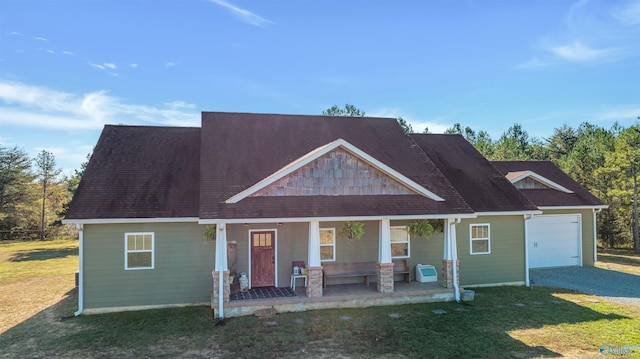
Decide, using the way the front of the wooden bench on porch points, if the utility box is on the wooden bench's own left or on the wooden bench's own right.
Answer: on the wooden bench's own left

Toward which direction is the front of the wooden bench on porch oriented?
toward the camera

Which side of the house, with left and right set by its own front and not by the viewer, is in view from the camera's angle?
front
